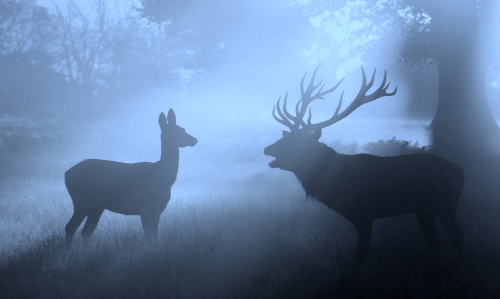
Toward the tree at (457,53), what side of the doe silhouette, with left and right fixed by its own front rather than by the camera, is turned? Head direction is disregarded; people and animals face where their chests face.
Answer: front

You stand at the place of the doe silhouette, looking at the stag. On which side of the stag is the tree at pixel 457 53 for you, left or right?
left

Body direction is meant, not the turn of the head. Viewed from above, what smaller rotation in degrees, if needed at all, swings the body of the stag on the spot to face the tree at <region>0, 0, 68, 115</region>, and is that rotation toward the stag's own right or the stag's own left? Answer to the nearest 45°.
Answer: approximately 45° to the stag's own right

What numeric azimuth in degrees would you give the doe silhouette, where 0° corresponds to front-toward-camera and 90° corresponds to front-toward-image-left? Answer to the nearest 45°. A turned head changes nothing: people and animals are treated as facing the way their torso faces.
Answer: approximately 270°

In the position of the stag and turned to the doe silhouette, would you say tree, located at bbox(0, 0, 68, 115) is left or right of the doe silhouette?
right

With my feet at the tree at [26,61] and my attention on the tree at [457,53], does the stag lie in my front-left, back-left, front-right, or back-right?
front-right

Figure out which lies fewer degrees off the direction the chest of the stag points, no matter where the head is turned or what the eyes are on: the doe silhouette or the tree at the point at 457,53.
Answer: the doe silhouette

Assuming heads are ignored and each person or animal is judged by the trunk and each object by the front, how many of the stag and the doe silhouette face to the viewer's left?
1

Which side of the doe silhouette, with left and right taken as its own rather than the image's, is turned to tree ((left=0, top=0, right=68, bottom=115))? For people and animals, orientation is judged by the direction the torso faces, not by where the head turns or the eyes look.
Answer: left

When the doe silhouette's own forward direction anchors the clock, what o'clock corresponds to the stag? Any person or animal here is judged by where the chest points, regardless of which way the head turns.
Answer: The stag is roughly at 1 o'clock from the doe silhouette.

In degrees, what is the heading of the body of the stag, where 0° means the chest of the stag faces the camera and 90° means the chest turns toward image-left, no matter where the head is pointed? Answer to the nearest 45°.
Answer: approximately 90°
